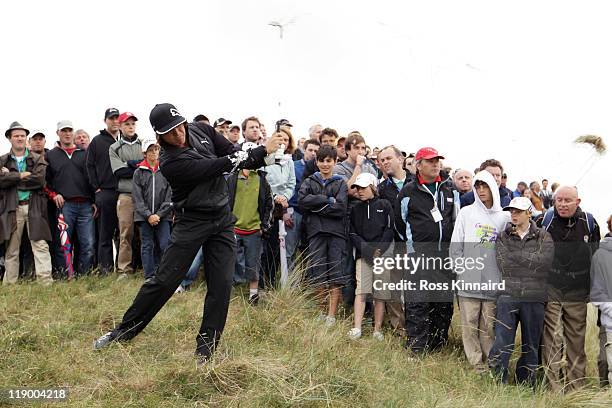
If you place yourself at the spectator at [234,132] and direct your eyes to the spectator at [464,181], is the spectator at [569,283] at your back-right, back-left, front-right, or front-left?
front-right

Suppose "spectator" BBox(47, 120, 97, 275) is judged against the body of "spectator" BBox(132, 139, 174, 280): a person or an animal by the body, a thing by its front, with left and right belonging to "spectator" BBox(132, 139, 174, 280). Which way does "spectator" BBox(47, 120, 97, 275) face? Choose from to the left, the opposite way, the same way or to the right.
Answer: the same way

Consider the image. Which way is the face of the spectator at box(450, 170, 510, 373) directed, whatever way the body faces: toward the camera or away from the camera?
toward the camera

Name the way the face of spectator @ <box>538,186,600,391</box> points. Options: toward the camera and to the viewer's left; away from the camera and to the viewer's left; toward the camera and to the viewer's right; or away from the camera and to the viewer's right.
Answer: toward the camera and to the viewer's left

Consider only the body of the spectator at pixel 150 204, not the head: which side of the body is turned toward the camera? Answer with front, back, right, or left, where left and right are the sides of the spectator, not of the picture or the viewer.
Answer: front

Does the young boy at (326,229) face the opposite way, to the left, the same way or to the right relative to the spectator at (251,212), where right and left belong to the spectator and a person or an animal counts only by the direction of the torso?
the same way

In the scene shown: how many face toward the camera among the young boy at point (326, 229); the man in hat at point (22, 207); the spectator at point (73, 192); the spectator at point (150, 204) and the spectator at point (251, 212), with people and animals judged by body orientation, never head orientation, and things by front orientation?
5

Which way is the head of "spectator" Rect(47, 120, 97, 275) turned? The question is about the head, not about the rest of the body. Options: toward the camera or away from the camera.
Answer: toward the camera

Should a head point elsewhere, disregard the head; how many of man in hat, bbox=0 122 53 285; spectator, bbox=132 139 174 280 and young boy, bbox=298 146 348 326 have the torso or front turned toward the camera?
3

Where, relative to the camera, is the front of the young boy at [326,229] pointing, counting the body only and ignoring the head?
toward the camera

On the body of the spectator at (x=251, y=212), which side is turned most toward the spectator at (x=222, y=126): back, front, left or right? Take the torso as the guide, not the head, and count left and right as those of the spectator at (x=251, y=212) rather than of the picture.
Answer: back

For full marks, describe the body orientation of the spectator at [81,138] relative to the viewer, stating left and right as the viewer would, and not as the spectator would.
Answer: facing the viewer
